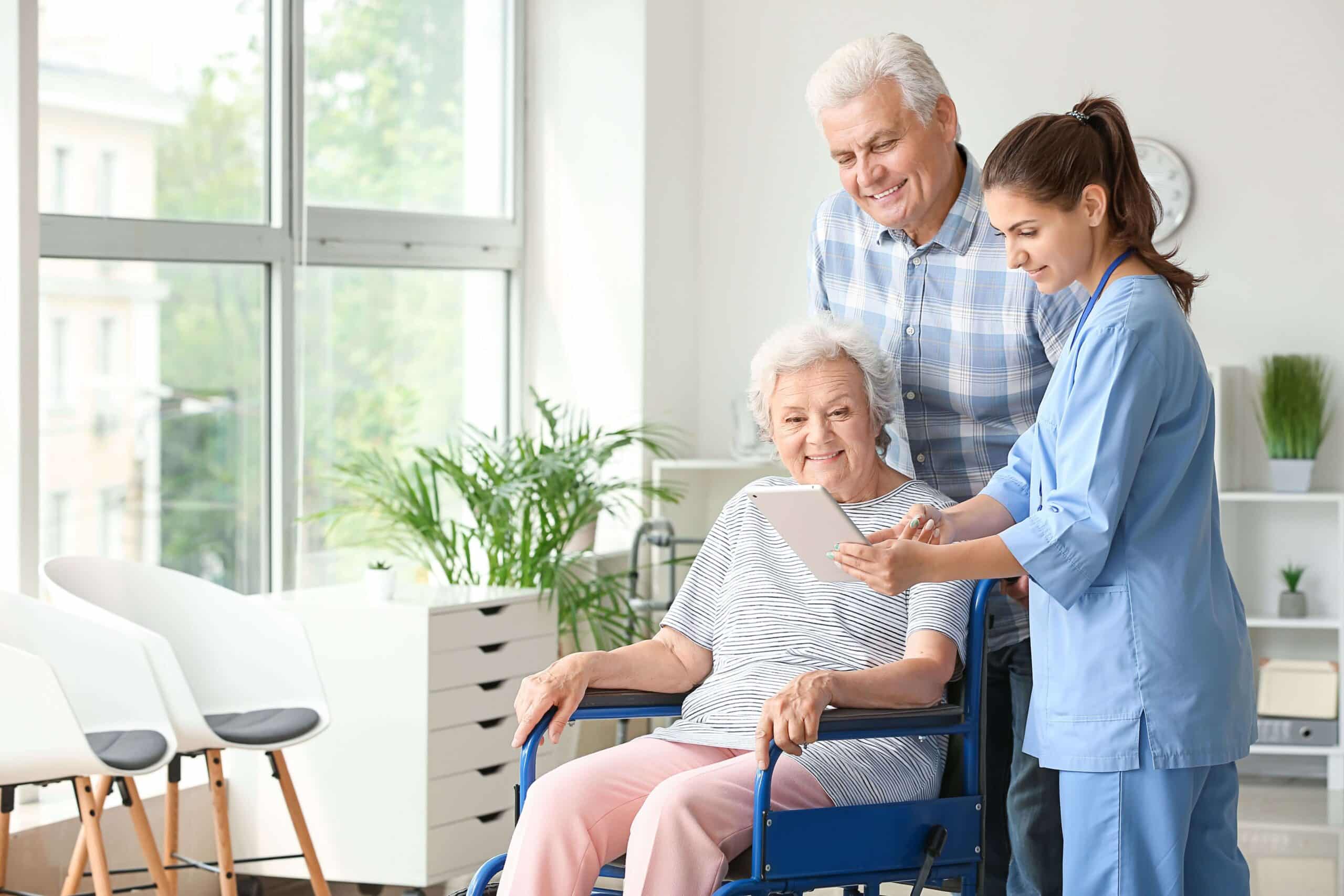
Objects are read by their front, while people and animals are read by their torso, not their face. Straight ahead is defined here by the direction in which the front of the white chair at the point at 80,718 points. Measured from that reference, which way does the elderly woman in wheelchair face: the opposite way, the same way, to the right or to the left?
to the right

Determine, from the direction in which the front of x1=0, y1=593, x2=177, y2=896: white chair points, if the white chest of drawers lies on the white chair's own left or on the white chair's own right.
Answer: on the white chair's own left

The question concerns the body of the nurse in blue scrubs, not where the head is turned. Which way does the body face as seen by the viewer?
to the viewer's left

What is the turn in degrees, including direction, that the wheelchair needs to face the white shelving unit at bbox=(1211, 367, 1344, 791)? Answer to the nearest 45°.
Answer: approximately 180°

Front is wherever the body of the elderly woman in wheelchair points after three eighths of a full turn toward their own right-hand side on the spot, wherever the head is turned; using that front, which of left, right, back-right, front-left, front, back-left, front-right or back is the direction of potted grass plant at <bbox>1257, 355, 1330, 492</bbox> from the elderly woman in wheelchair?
front-right

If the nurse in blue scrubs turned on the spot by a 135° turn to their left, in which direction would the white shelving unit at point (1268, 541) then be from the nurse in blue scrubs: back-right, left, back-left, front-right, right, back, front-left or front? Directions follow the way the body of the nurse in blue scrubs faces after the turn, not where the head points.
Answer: back-left

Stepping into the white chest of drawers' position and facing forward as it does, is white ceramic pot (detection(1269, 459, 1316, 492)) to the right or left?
on its left

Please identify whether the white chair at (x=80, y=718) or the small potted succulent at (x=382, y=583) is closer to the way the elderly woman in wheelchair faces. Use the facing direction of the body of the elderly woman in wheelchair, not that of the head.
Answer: the white chair
